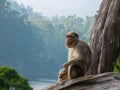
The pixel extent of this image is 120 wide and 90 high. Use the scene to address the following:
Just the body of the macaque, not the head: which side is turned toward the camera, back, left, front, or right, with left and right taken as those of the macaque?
left
